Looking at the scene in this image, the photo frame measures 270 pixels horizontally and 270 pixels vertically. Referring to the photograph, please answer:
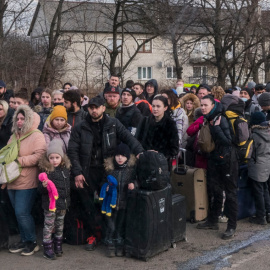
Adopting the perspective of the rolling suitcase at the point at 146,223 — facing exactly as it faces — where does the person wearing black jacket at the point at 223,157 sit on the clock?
The person wearing black jacket is roughly at 9 o'clock from the rolling suitcase.

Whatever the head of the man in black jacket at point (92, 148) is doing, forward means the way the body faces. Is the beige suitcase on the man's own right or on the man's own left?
on the man's own left

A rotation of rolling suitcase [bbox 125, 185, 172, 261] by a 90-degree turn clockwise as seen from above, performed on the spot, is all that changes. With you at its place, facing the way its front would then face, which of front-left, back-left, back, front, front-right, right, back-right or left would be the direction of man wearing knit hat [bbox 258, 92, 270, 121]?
back

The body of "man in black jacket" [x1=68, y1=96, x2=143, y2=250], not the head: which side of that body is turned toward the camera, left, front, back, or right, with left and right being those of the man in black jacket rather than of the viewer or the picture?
front

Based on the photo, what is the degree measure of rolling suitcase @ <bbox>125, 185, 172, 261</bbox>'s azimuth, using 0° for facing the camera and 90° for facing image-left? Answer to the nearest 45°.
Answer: approximately 315°

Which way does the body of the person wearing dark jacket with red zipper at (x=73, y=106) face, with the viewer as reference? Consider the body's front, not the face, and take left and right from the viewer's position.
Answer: facing the viewer and to the left of the viewer

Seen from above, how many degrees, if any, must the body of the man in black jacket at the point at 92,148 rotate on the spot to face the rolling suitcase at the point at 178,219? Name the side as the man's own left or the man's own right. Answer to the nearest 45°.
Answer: approximately 90° to the man's own left
